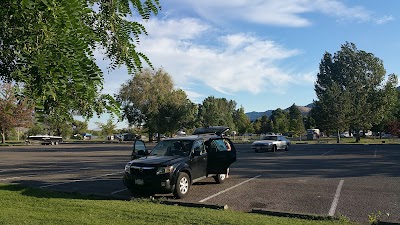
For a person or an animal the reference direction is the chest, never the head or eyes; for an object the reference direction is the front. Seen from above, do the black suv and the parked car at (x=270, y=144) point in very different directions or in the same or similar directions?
same or similar directions

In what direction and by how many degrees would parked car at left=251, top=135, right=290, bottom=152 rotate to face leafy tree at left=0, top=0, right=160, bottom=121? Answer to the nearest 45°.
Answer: approximately 45° to its left

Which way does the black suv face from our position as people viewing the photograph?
facing the viewer and to the left of the viewer

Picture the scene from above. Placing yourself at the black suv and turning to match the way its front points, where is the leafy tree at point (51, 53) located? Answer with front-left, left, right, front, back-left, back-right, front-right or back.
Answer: front-left

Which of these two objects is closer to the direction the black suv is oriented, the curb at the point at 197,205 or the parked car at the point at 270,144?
the curb

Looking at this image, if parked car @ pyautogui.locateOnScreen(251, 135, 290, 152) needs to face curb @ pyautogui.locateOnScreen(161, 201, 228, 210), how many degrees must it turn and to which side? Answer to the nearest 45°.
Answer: approximately 45° to its left

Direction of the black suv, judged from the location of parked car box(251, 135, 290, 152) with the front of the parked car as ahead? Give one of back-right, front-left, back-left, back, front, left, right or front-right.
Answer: front-left

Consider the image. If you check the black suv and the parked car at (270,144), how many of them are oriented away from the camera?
0

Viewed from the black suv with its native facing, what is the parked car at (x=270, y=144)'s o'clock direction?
The parked car is roughly at 5 o'clock from the black suv.

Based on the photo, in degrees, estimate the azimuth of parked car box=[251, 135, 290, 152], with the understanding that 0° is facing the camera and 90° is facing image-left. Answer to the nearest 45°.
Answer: approximately 45°
